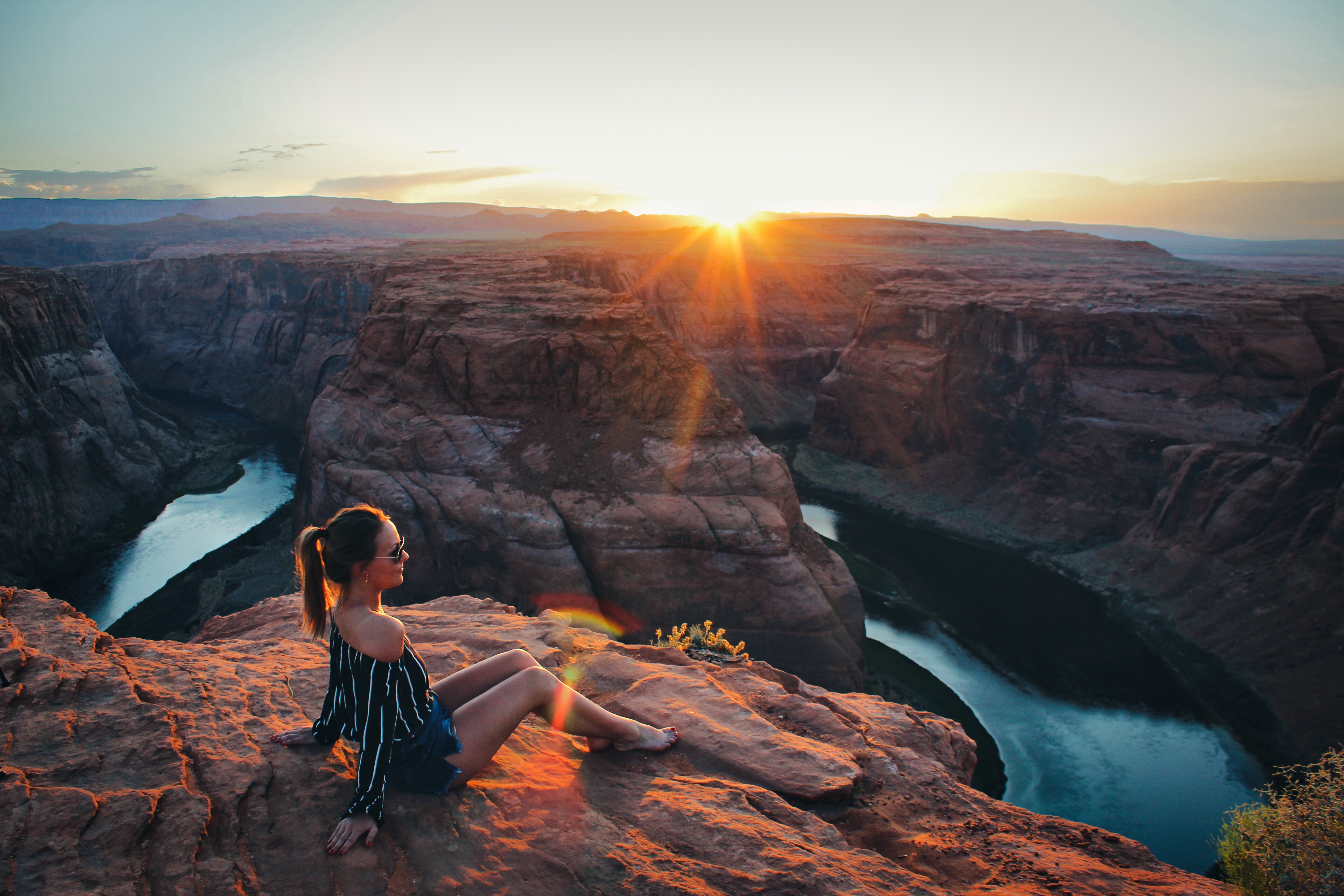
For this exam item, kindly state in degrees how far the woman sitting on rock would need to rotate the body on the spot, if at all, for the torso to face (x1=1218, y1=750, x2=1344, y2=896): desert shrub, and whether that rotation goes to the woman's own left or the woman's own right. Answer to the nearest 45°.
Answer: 0° — they already face it

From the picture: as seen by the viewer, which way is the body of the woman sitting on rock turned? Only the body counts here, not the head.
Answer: to the viewer's right

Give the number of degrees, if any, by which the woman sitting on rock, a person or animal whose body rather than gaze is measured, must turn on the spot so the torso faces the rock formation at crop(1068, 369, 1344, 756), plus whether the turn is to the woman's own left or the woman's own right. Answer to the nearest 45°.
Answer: approximately 45° to the woman's own left

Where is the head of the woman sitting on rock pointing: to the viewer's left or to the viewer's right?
to the viewer's right

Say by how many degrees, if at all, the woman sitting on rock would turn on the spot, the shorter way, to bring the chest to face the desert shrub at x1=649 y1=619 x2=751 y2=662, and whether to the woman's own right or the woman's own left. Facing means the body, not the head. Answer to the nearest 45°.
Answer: approximately 45° to the woman's own left
